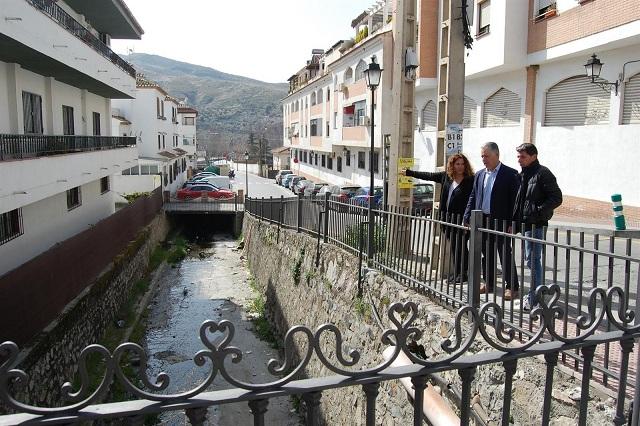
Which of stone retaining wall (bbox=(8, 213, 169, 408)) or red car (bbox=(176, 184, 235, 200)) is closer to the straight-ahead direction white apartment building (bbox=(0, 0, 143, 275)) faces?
the stone retaining wall

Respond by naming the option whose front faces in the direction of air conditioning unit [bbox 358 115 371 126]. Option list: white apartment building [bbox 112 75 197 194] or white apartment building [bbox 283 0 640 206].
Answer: white apartment building [bbox 112 75 197 194]

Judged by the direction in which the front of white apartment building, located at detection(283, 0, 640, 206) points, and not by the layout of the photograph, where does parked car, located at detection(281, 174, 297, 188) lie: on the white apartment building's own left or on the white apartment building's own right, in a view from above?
on the white apartment building's own right

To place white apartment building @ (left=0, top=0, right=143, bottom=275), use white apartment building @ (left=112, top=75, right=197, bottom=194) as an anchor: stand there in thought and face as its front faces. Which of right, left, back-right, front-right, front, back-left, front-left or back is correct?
front-right

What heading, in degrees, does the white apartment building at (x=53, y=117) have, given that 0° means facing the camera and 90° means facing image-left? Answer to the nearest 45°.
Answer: approximately 315°

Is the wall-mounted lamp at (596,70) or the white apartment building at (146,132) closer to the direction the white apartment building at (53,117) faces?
the wall-mounted lamp

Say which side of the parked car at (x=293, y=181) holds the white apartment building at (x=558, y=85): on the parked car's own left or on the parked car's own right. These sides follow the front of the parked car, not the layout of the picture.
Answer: on the parked car's own left

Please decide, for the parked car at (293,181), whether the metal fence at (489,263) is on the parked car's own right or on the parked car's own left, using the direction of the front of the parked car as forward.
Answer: on the parked car's own left

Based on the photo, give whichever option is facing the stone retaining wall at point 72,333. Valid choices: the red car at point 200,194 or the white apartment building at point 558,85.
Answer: the white apartment building

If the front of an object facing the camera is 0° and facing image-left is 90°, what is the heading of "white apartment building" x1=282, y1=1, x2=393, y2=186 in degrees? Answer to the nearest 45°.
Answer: approximately 45°
